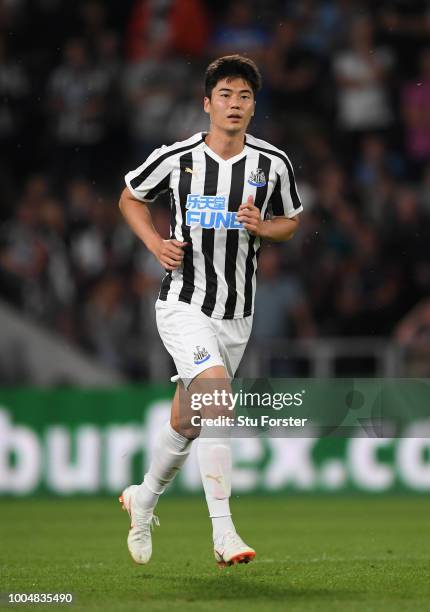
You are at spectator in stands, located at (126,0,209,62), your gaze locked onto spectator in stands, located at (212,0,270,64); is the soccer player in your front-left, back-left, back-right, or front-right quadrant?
front-right

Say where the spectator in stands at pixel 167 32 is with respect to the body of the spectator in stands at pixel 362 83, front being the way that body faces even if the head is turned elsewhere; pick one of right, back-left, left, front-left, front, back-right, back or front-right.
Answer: right

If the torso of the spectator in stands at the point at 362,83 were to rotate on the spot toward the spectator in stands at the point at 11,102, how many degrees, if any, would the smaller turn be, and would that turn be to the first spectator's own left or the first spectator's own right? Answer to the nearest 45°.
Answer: approximately 90° to the first spectator's own right

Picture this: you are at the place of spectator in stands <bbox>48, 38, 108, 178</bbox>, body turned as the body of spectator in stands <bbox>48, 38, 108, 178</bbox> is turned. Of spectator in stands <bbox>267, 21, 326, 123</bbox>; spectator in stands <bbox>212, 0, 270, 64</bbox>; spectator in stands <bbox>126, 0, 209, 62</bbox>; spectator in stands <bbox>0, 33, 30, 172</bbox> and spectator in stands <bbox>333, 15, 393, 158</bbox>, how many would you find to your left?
4

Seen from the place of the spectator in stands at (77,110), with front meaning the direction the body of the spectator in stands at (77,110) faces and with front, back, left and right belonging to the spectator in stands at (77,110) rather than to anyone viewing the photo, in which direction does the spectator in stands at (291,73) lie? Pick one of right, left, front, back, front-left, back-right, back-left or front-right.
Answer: left

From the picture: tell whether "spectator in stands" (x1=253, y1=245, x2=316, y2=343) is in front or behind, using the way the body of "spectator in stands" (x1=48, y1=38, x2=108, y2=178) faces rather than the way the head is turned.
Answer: in front

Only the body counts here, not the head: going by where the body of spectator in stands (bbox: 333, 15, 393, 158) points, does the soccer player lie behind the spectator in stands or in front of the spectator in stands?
in front

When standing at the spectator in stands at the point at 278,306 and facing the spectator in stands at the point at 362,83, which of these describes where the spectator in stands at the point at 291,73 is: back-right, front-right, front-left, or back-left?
front-left

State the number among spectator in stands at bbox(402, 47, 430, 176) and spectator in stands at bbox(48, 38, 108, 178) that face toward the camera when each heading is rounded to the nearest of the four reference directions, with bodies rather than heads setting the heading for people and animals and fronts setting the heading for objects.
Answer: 2

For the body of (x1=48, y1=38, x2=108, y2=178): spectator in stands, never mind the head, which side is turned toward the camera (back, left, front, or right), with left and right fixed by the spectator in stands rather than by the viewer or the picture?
front

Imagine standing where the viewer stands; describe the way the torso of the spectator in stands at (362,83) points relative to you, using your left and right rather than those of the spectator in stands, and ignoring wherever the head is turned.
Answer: facing the viewer

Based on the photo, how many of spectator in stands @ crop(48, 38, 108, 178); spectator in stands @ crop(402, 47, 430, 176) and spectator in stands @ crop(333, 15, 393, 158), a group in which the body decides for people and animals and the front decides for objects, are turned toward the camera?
3

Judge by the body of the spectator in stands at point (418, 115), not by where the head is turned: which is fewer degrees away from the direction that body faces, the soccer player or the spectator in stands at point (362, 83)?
the soccer player

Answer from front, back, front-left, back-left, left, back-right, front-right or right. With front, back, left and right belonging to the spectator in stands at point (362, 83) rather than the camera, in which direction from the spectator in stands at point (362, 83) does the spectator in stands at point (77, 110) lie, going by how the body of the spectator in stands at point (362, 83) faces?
right

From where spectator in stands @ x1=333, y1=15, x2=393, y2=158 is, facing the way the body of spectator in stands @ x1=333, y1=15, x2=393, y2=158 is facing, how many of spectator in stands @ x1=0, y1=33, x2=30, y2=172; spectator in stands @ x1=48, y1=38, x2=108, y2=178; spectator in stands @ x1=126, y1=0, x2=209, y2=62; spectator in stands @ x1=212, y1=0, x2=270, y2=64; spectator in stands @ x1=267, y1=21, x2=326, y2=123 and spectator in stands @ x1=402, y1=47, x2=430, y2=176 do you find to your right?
5

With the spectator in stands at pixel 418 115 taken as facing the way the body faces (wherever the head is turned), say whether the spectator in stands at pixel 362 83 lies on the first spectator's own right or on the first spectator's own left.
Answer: on the first spectator's own right

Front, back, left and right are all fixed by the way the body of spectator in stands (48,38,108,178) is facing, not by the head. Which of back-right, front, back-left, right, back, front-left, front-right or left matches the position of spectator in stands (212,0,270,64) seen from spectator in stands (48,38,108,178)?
left
